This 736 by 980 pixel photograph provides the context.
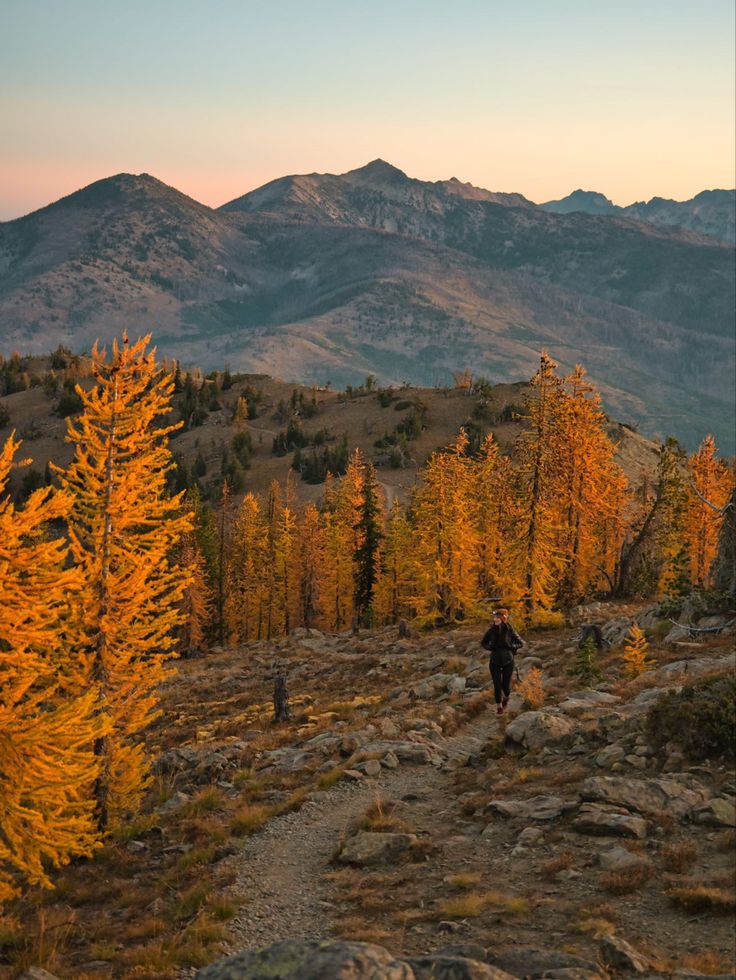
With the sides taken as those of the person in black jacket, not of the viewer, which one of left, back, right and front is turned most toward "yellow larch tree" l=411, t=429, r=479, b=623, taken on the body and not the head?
back

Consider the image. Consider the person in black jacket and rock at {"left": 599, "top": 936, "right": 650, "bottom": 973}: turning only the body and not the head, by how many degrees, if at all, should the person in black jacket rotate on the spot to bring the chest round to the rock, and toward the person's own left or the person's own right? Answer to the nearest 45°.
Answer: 0° — they already face it

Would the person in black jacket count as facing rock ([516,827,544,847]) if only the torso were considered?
yes

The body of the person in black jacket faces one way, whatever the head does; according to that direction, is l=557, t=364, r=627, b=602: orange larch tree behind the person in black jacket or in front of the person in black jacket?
behind

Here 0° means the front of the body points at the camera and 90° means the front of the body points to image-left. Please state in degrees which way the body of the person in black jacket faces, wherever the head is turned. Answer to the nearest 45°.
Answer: approximately 0°

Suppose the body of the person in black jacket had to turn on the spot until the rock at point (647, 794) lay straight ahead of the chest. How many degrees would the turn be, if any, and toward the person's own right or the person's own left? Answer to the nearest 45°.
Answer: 0° — they already face it

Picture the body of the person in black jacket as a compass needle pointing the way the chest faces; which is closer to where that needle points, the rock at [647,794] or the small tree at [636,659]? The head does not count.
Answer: the rock
